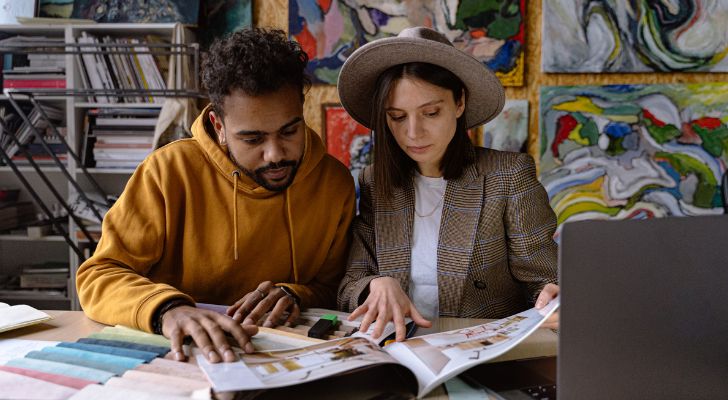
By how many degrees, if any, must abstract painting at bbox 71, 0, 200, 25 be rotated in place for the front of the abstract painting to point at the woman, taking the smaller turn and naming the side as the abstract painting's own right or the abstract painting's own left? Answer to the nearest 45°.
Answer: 0° — it already faces them

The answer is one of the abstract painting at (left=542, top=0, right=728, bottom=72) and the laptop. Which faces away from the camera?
the laptop

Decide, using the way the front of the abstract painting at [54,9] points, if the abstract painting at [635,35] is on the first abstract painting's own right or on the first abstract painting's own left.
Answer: on the first abstract painting's own left

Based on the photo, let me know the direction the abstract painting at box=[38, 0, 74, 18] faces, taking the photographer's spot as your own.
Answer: facing the viewer

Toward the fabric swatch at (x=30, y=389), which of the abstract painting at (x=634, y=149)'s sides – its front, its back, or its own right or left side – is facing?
front

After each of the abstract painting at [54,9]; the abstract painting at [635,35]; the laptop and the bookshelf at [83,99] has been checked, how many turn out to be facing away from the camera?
1

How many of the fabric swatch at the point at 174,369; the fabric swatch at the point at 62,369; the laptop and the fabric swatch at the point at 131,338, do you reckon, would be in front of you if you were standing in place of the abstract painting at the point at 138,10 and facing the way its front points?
4

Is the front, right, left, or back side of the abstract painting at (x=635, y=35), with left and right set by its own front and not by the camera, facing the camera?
front

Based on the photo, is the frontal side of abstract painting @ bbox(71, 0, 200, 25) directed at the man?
yes

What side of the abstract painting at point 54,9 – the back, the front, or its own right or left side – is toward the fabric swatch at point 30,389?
front

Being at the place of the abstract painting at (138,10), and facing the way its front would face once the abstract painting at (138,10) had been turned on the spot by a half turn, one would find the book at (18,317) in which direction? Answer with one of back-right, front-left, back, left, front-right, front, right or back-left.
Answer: back

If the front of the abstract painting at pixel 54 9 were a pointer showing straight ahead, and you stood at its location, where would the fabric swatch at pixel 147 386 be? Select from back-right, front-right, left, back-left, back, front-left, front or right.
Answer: front

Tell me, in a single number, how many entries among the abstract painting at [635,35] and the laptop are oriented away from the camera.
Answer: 1

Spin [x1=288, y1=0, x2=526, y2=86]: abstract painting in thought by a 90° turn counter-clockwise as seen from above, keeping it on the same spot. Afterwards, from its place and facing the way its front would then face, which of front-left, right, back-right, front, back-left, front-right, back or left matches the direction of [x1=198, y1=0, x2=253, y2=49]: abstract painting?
back

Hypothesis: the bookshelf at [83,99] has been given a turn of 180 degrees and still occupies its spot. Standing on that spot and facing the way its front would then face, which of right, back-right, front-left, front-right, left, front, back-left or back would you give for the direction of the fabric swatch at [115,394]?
back

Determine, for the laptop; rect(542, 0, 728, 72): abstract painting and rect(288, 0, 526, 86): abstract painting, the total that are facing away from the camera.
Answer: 1

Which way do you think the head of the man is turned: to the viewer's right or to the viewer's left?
to the viewer's right

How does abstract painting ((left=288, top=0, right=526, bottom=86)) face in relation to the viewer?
toward the camera
